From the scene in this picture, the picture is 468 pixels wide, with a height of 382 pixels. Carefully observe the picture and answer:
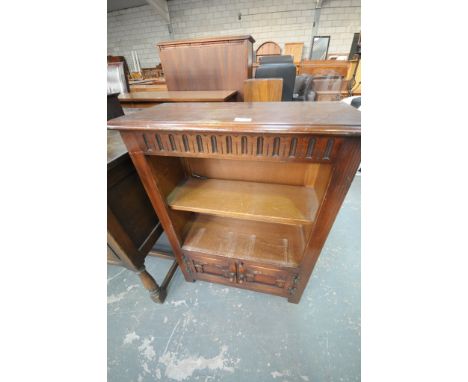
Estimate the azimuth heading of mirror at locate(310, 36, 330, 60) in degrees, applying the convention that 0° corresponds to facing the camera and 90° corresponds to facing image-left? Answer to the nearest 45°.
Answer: approximately 0°

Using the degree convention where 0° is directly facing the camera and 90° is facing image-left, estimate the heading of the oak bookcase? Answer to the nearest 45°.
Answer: approximately 0°

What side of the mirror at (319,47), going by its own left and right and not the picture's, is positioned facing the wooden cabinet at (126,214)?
front

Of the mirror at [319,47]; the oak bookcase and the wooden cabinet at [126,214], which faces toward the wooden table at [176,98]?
the mirror

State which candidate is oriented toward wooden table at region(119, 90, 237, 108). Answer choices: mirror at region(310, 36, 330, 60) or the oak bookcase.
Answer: the mirror

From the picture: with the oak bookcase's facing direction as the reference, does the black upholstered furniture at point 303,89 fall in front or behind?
behind

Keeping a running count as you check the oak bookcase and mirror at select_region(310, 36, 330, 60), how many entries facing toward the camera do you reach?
2

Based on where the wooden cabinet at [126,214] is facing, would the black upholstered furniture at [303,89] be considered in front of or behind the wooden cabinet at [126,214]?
behind

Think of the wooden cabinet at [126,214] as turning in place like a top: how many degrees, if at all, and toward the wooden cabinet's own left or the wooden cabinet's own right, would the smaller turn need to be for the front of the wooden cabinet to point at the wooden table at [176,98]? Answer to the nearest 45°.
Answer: approximately 180°
